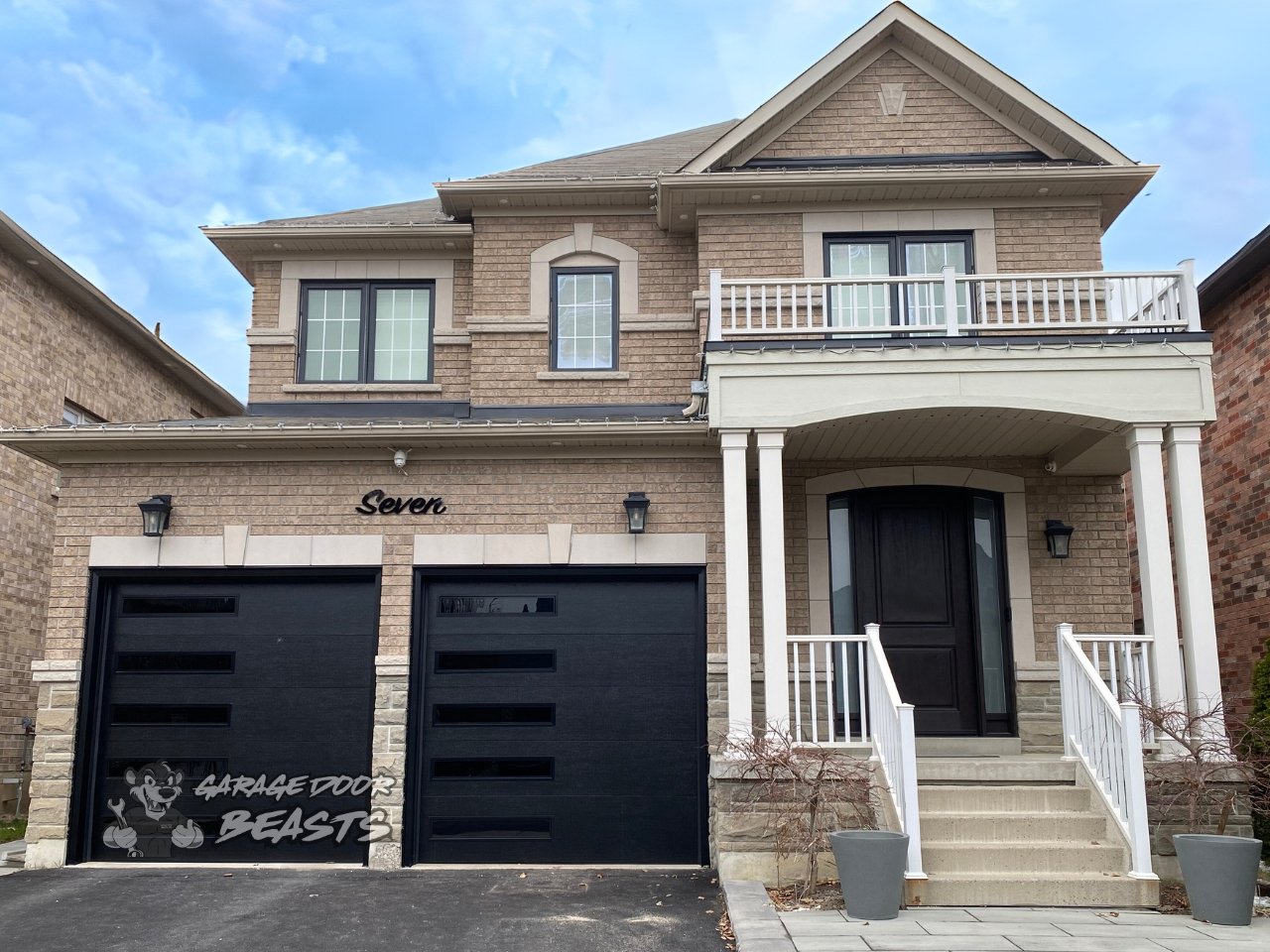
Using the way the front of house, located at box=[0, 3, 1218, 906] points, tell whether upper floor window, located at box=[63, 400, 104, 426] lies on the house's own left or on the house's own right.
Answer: on the house's own right

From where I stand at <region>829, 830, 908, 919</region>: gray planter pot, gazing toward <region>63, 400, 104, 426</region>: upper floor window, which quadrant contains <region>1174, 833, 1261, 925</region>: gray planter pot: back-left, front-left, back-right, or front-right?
back-right

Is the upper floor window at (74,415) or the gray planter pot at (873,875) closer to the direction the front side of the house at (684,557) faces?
the gray planter pot

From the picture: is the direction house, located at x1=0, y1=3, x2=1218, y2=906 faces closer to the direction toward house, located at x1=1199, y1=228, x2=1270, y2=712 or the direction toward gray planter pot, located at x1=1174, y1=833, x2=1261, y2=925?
the gray planter pot

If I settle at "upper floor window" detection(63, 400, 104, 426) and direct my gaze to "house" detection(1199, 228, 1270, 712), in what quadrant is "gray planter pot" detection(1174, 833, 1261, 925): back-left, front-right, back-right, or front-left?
front-right

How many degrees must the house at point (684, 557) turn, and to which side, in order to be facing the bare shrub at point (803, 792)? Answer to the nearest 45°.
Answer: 0° — it already faces it

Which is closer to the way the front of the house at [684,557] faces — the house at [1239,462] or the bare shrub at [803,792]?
the bare shrub

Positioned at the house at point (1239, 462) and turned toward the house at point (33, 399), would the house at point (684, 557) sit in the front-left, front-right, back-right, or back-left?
front-left

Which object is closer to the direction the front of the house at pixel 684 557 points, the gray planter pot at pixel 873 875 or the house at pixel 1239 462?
the gray planter pot

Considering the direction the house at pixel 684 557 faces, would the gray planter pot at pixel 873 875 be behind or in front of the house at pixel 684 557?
in front

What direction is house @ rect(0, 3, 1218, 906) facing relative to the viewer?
toward the camera
